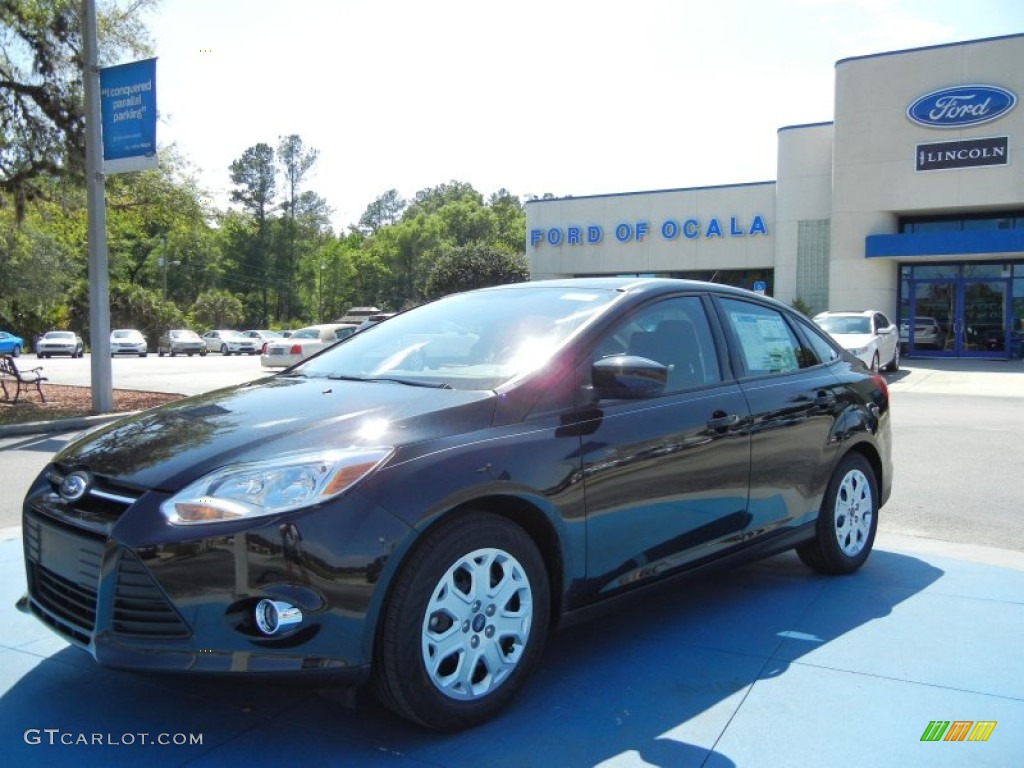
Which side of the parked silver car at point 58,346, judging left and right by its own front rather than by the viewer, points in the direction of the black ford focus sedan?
front

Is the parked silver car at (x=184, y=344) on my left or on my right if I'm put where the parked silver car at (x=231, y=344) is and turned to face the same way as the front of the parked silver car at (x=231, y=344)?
on my right

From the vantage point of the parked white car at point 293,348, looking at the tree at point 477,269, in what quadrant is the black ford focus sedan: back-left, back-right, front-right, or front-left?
back-right

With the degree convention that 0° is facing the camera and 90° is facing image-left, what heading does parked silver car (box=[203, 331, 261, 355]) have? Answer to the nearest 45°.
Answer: approximately 315°

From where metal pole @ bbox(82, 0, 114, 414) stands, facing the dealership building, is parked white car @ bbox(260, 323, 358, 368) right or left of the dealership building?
left

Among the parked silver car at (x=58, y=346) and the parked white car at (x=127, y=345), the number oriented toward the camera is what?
2

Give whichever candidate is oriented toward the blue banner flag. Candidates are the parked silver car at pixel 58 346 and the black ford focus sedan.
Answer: the parked silver car

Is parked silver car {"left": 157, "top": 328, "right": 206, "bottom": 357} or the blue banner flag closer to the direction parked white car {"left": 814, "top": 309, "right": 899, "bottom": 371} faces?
the blue banner flag
